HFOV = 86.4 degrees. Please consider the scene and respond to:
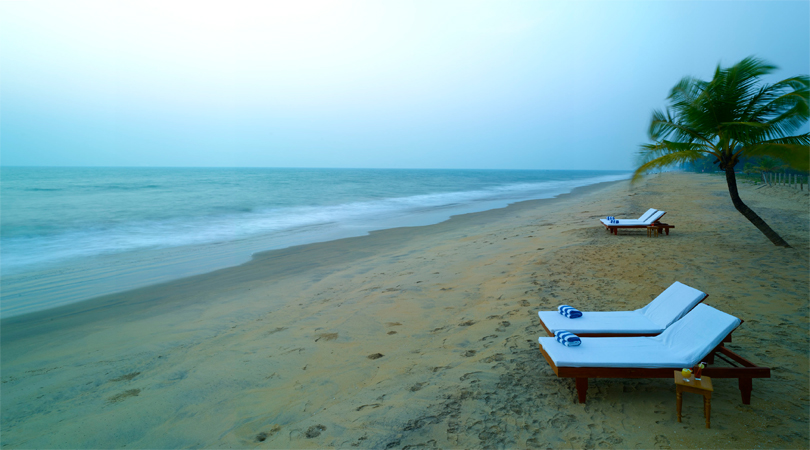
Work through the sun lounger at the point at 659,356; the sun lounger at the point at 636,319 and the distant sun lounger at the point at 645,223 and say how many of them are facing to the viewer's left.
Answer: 3

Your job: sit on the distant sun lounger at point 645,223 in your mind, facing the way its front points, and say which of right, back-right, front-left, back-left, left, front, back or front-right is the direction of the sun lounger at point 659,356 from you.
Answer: left

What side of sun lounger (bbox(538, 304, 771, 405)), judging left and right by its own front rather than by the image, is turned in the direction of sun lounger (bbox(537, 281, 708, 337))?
right

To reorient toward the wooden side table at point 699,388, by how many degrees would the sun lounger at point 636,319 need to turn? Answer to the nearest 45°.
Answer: approximately 90° to its left

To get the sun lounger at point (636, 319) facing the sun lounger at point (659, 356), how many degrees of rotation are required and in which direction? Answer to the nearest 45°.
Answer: approximately 90° to its left

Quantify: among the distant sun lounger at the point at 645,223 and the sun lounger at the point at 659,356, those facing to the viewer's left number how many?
2

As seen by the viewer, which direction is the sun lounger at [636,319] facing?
to the viewer's left

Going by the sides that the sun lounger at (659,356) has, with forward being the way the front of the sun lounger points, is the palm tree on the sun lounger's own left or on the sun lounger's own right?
on the sun lounger's own right

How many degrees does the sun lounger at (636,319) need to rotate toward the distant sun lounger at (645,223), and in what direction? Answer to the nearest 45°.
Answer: approximately 90° to its right

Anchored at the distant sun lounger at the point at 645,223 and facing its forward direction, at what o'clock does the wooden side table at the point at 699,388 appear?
The wooden side table is roughly at 9 o'clock from the distant sun lounger.

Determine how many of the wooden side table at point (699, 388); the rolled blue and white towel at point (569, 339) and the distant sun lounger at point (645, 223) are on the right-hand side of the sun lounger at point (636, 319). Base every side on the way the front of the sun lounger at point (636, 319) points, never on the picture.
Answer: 1

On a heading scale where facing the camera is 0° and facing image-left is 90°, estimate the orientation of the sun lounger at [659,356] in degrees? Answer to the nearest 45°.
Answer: approximately 90°

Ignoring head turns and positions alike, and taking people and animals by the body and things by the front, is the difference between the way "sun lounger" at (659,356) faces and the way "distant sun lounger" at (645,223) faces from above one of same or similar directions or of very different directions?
same or similar directions

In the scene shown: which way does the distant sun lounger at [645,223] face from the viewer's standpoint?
to the viewer's left
